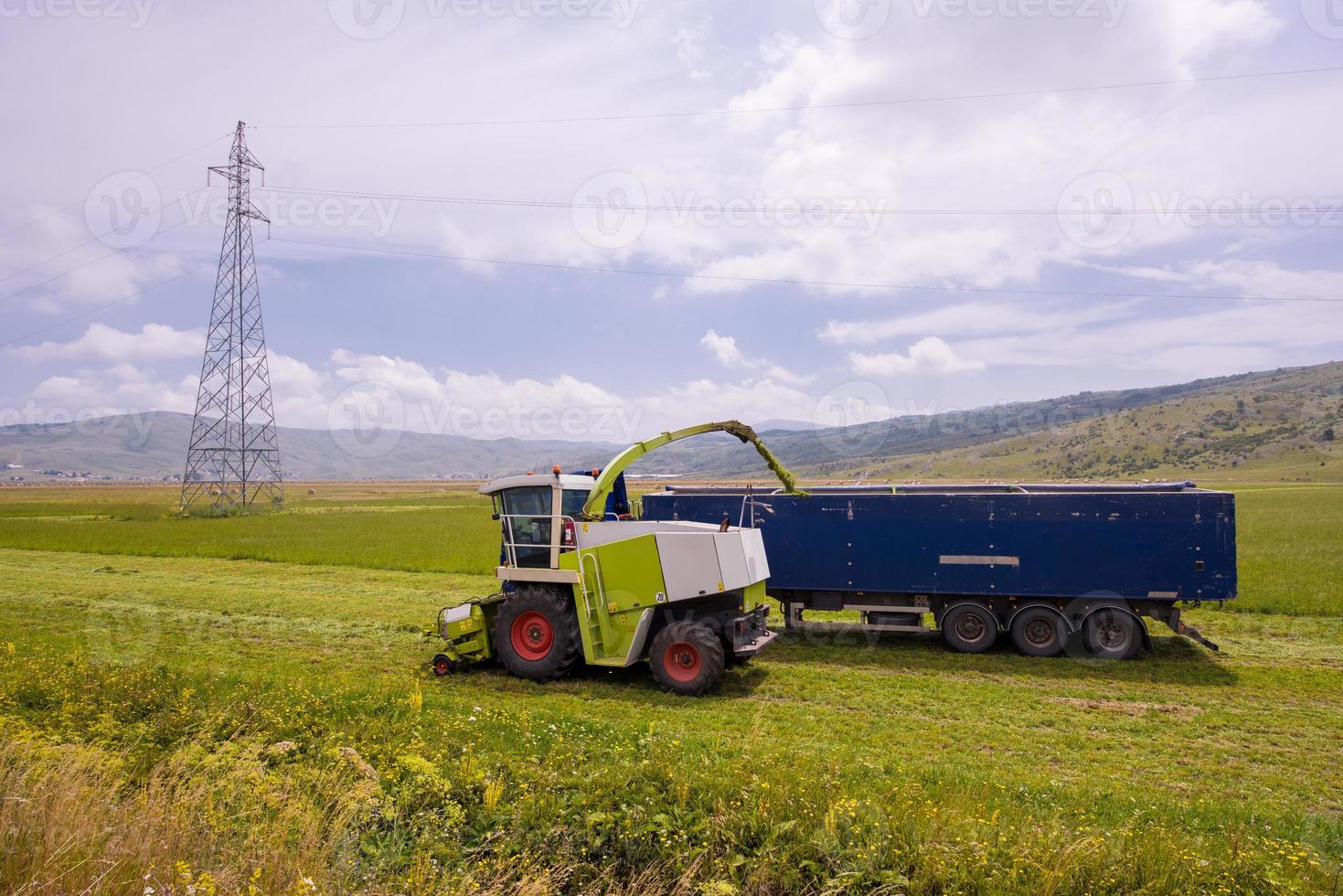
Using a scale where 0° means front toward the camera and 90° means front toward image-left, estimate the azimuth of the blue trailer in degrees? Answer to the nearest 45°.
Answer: approximately 90°
